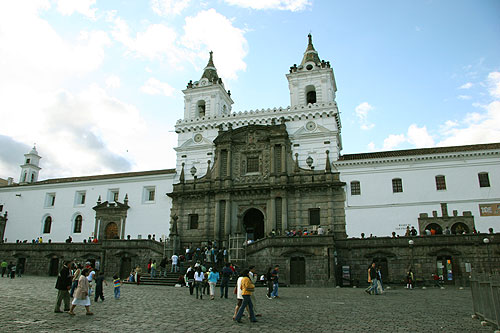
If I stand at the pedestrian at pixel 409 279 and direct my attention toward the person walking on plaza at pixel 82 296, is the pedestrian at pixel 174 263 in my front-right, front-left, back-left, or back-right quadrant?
front-right

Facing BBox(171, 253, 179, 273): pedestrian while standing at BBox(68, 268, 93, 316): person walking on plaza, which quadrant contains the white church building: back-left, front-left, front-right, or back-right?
front-right

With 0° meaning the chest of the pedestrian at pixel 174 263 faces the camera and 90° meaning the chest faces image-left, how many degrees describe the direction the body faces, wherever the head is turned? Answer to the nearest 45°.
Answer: approximately 180°

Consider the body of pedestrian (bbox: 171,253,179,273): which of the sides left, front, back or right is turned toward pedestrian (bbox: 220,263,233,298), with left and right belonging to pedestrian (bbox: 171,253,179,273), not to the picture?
back

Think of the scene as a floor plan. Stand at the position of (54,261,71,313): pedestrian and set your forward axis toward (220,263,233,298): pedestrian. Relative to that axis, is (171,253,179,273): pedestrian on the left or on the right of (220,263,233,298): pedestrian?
left

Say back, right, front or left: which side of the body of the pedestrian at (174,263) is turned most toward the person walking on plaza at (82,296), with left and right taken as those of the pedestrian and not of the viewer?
back
